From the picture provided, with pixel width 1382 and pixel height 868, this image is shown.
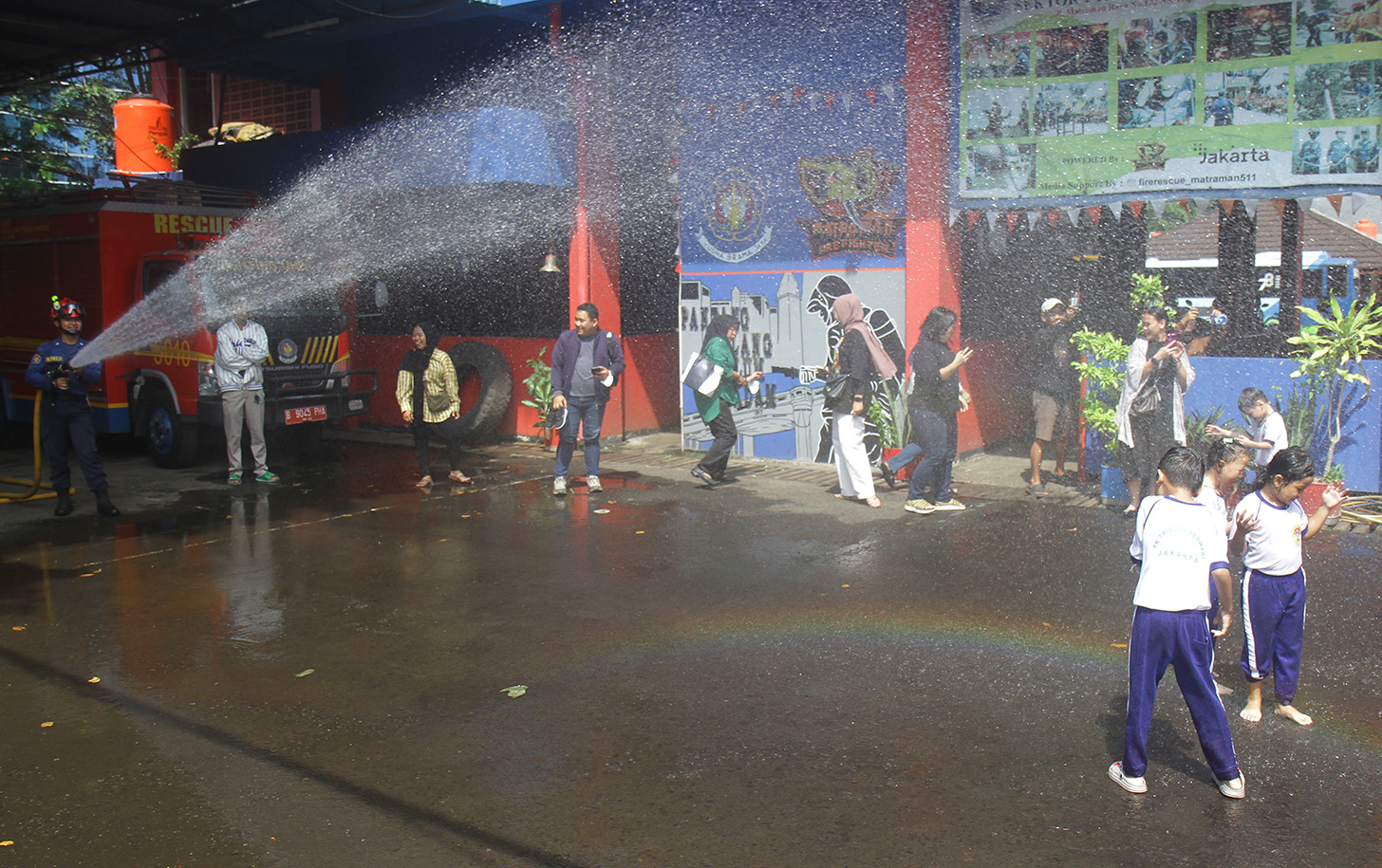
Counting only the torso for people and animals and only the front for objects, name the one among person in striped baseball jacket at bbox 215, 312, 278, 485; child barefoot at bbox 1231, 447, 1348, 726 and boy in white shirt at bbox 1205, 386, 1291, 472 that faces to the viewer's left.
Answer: the boy in white shirt

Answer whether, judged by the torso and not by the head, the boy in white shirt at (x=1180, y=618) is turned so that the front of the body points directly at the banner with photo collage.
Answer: yes

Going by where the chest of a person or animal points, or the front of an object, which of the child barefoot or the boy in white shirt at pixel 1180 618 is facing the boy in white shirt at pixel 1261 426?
the boy in white shirt at pixel 1180 618

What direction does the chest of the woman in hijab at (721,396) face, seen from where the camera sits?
to the viewer's right

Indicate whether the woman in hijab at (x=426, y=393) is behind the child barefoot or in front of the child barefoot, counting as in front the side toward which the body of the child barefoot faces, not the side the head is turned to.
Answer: behind

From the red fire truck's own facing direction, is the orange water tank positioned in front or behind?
behind

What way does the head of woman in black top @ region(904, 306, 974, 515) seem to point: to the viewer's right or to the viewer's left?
to the viewer's right

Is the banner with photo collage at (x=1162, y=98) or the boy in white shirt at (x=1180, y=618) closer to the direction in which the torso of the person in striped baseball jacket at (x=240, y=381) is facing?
the boy in white shirt

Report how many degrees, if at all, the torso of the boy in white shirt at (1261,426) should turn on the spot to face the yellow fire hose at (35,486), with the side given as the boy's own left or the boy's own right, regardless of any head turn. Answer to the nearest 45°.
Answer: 0° — they already face it

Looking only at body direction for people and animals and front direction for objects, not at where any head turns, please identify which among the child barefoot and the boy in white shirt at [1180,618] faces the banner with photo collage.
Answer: the boy in white shirt

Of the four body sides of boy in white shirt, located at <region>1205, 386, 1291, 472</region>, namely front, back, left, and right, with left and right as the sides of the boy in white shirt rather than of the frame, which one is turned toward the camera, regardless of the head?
left

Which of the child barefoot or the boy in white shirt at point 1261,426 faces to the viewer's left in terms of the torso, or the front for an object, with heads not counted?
the boy in white shirt
